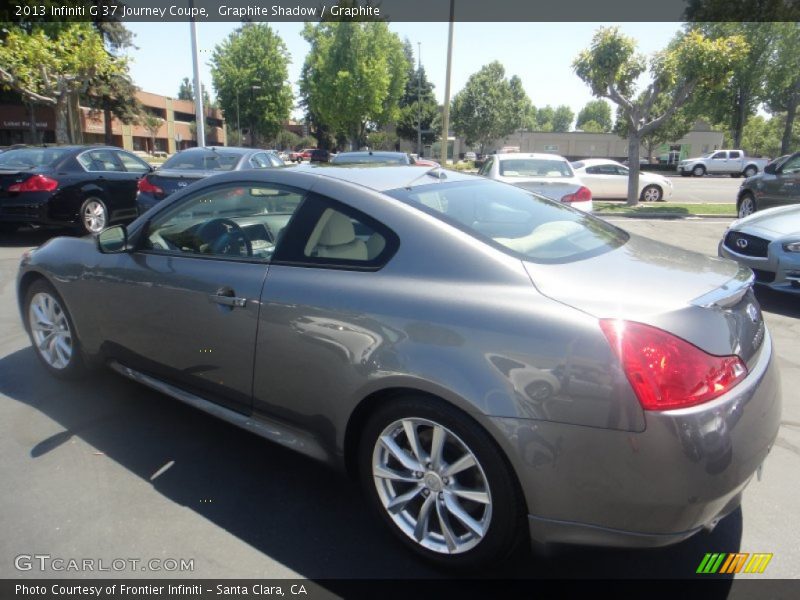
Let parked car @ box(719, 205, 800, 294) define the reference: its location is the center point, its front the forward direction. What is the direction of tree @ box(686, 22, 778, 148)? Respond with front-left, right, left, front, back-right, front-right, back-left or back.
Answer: back-right

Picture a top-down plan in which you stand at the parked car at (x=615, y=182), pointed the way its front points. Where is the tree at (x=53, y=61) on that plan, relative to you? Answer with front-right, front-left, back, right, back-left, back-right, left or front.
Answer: back

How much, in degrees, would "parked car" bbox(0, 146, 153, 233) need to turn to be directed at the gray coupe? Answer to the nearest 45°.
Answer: approximately 135° to its right

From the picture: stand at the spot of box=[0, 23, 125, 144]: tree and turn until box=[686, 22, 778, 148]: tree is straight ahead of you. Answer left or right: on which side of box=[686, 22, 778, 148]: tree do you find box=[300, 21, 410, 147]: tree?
left

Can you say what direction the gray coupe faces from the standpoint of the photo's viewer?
facing away from the viewer and to the left of the viewer

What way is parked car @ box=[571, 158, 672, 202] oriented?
to the viewer's right

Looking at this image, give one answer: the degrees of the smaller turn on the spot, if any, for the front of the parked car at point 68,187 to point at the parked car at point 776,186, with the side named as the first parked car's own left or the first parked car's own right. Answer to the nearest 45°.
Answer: approximately 45° to the first parked car's own right

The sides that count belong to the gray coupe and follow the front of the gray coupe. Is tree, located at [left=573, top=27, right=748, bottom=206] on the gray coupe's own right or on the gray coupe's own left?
on the gray coupe's own right

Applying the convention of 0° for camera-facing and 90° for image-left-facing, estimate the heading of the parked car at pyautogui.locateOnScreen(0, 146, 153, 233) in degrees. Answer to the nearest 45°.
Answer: approximately 225°

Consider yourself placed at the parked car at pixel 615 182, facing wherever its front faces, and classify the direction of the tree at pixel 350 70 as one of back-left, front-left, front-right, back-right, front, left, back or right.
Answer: back-left

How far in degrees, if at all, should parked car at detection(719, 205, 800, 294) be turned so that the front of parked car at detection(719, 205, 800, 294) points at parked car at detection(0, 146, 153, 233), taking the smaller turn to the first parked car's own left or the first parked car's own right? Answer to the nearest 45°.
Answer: approximately 45° to the first parked car's own right

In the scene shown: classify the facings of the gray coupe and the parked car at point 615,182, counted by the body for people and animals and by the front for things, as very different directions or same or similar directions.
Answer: very different directions

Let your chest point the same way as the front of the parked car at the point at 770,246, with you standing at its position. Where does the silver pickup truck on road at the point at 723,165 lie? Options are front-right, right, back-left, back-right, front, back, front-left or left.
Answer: back-right
